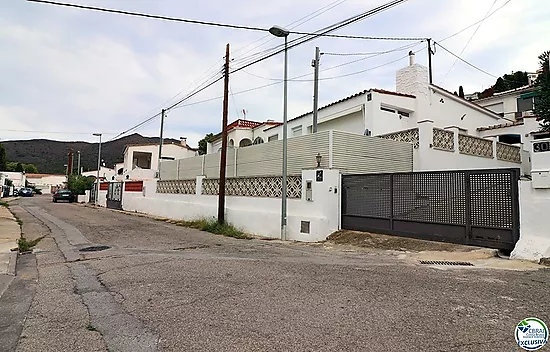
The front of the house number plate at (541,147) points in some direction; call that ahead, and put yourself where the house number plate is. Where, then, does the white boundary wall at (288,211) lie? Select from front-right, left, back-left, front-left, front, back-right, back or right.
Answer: right

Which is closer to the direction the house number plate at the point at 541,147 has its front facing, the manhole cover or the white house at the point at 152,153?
the manhole cover

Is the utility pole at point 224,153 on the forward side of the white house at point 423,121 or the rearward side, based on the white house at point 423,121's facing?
on the forward side

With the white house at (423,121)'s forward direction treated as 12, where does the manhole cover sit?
The manhole cover is roughly at 12 o'clock from the white house.

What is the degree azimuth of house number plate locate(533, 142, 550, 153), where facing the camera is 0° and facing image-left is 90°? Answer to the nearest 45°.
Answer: approximately 0°

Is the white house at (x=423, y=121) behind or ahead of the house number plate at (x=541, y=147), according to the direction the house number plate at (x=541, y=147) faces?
behind

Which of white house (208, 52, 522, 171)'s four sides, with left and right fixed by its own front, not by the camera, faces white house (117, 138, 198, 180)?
right

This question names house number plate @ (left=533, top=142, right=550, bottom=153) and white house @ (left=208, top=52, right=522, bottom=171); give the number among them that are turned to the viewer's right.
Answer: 0

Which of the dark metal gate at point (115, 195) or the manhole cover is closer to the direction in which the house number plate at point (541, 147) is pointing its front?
the manhole cover

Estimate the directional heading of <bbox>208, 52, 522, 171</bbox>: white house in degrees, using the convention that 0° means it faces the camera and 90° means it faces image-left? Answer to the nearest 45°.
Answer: approximately 45°
